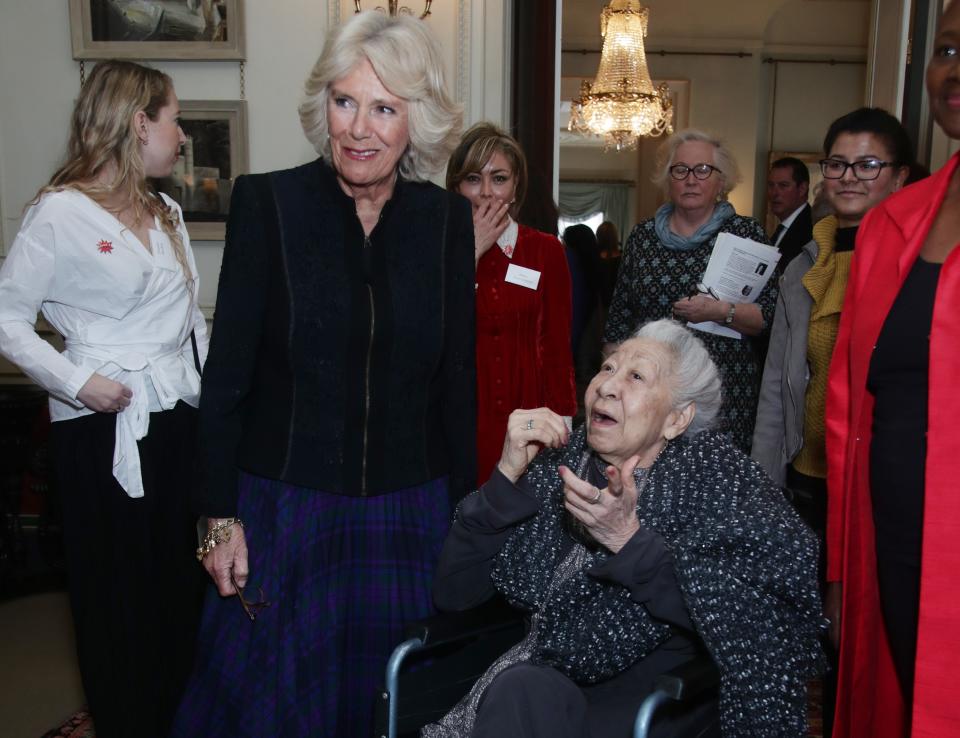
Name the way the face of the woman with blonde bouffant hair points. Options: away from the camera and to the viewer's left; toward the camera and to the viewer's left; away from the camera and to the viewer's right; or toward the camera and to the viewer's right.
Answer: toward the camera and to the viewer's right

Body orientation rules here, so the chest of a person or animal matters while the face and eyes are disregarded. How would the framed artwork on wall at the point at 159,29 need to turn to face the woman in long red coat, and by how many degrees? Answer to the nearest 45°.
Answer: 0° — it already faces them

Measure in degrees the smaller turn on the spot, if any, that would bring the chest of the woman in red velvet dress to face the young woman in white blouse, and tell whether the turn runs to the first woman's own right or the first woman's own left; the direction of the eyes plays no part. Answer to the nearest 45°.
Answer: approximately 45° to the first woman's own right

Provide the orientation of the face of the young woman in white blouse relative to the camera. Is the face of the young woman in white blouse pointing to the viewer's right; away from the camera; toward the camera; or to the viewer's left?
to the viewer's right

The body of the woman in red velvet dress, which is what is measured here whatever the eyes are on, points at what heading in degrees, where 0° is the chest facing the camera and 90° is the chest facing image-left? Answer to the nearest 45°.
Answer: approximately 0°

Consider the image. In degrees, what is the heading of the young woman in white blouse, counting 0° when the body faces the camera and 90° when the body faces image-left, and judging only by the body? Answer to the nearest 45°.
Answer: approximately 315°
